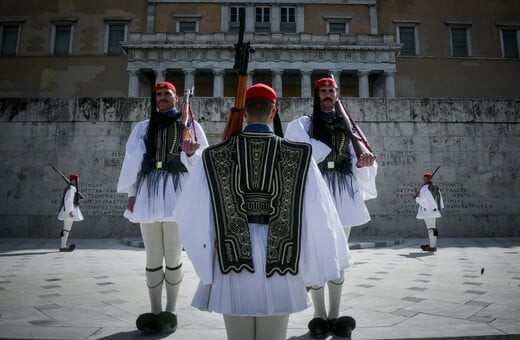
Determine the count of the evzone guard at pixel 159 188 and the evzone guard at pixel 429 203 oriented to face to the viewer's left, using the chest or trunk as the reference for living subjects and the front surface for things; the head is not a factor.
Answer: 1

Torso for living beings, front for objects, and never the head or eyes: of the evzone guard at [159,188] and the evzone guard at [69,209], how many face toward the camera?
1

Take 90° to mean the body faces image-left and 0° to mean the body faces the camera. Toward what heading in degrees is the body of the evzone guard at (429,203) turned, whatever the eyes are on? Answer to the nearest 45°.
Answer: approximately 90°

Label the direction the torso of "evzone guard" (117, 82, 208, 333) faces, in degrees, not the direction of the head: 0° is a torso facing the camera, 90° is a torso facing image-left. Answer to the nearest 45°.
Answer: approximately 0°
